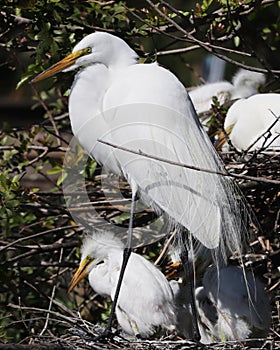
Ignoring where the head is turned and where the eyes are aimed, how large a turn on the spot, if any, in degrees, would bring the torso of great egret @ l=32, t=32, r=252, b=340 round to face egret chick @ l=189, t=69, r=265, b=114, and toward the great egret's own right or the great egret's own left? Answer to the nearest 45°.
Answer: approximately 90° to the great egret's own right

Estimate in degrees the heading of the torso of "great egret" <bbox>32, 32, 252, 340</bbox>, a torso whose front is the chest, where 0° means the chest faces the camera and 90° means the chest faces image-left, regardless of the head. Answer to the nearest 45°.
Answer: approximately 90°

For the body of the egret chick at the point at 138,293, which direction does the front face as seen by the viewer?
to the viewer's left

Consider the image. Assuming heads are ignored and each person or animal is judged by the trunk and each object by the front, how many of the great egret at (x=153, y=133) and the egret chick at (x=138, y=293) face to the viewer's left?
2
